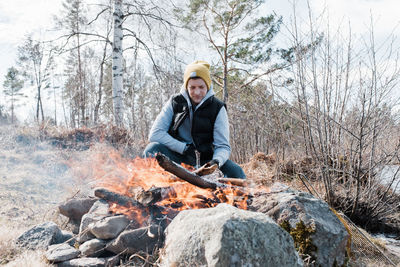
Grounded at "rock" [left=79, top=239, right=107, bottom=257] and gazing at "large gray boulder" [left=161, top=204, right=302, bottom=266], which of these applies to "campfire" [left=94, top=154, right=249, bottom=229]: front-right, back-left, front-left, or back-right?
front-left

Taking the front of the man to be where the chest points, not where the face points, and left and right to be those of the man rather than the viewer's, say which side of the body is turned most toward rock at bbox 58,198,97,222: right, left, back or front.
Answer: front

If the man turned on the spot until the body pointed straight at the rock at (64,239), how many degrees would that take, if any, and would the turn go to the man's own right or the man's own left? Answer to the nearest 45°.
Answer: approximately 45° to the man's own right

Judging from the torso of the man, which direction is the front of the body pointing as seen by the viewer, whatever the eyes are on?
toward the camera

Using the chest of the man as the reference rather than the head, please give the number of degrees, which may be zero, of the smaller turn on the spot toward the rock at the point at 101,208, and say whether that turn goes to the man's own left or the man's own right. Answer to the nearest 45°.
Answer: approximately 45° to the man's own right

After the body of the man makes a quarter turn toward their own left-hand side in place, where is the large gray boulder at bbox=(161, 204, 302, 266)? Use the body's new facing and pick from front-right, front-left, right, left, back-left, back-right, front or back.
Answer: right

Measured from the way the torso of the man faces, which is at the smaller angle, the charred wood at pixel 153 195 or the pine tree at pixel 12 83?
the charred wood

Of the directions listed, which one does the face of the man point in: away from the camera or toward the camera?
toward the camera

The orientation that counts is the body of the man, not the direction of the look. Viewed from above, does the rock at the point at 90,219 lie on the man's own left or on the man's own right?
on the man's own right

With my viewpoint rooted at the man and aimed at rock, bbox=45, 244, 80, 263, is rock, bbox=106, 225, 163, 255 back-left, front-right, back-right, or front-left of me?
front-left

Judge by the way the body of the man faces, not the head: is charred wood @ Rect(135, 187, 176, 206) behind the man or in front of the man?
in front
